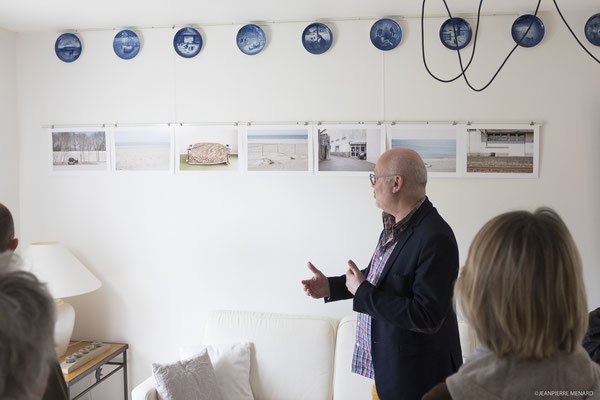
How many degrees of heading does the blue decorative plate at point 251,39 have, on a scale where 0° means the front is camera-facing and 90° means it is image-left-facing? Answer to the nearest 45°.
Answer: approximately 0°

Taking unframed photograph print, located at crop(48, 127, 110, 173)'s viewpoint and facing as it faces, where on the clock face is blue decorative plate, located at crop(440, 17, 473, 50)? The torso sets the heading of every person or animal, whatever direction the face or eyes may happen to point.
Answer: The blue decorative plate is roughly at 10 o'clock from the unframed photograph print.

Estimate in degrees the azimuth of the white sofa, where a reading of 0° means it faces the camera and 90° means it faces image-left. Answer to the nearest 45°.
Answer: approximately 0°

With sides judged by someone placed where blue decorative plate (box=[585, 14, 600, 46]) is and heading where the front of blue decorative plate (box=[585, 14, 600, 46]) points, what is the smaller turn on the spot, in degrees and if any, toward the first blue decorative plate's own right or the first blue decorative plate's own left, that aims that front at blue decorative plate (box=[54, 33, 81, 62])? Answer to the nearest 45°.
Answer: approximately 45° to the first blue decorative plate's own right

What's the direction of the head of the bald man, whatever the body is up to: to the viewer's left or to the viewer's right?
to the viewer's left

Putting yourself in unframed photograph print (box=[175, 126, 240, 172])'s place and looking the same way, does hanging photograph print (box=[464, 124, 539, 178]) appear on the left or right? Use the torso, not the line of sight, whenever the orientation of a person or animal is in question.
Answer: on its left

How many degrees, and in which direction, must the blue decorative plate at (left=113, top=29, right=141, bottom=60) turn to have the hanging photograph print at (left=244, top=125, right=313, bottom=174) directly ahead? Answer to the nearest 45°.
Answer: approximately 45° to its left
